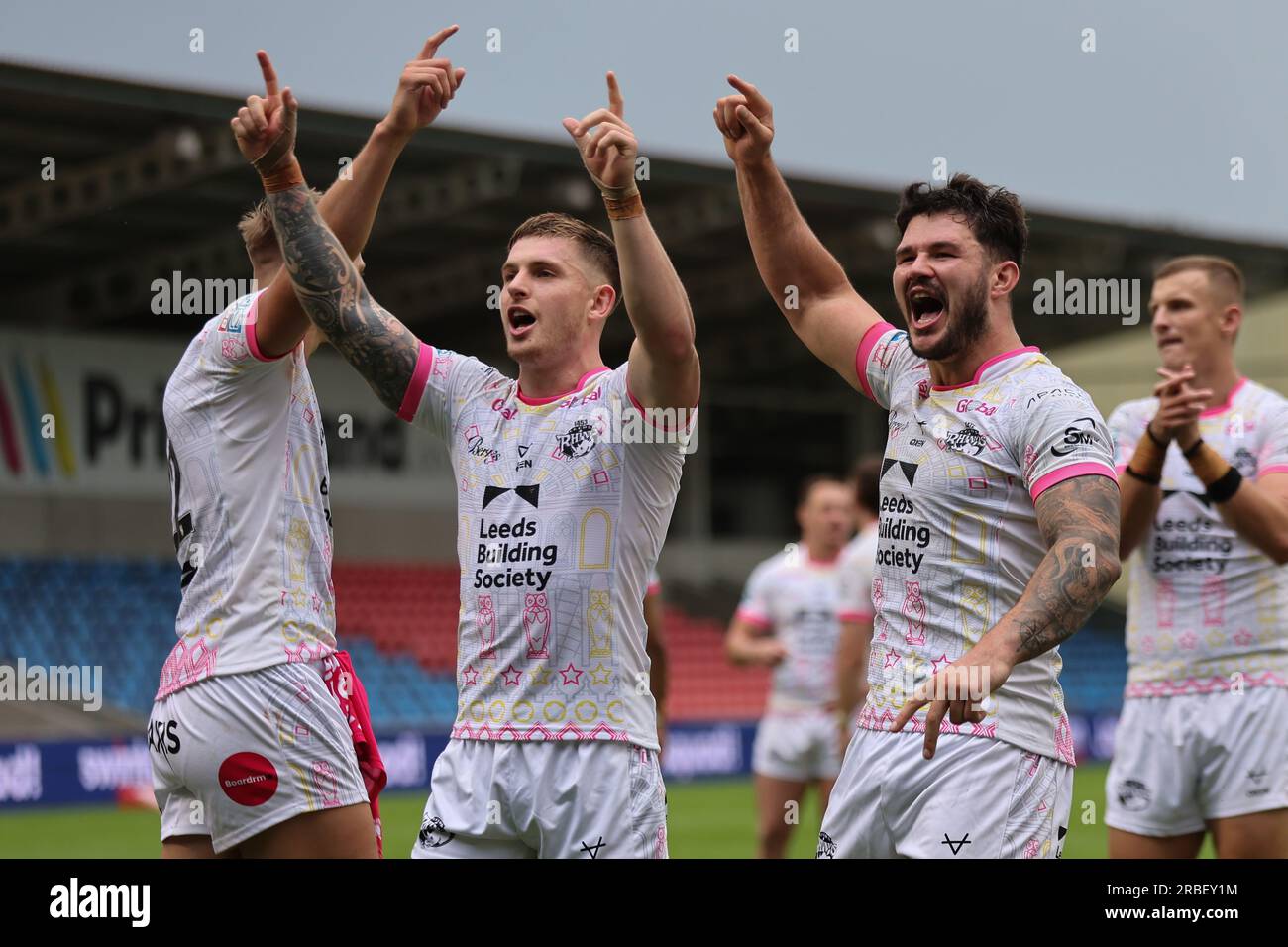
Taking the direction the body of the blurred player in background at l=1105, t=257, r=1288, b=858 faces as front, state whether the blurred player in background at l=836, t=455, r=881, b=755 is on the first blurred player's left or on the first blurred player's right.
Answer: on the first blurred player's right

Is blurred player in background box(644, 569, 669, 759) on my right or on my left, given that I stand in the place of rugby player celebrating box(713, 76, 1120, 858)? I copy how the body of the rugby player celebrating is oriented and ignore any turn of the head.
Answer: on my right

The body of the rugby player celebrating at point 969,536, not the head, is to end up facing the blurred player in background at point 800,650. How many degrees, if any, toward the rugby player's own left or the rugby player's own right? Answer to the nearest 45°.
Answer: approximately 135° to the rugby player's own right

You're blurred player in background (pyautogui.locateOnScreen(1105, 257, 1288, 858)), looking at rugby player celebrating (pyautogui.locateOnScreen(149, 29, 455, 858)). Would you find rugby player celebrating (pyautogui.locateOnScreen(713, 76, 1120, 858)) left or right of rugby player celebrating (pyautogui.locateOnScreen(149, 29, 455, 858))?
left

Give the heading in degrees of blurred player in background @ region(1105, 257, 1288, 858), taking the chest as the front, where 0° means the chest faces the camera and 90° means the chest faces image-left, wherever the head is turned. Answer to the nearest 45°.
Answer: approximately 45°

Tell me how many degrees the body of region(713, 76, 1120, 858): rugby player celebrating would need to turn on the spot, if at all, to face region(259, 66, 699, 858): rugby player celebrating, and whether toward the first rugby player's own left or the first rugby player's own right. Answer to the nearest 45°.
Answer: approximately 45° to the first rugby player's own right

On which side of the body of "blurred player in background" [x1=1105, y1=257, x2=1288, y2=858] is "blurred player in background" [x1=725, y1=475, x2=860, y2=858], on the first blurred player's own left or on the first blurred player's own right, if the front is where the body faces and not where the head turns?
on the first blurred player's own right

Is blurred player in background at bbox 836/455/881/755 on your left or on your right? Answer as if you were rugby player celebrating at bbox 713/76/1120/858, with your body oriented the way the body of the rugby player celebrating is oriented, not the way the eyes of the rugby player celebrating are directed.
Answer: on your right

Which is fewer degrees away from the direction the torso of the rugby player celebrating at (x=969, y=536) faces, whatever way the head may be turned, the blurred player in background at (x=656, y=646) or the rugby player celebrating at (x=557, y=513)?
the rugby player celebrating

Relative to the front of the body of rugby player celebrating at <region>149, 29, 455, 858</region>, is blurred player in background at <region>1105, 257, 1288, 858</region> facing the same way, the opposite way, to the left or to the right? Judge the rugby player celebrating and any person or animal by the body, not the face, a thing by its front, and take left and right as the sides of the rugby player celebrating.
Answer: the opposite way

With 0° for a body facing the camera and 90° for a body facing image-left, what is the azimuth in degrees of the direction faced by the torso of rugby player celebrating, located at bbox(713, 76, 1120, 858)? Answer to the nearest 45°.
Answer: approximately 45°
